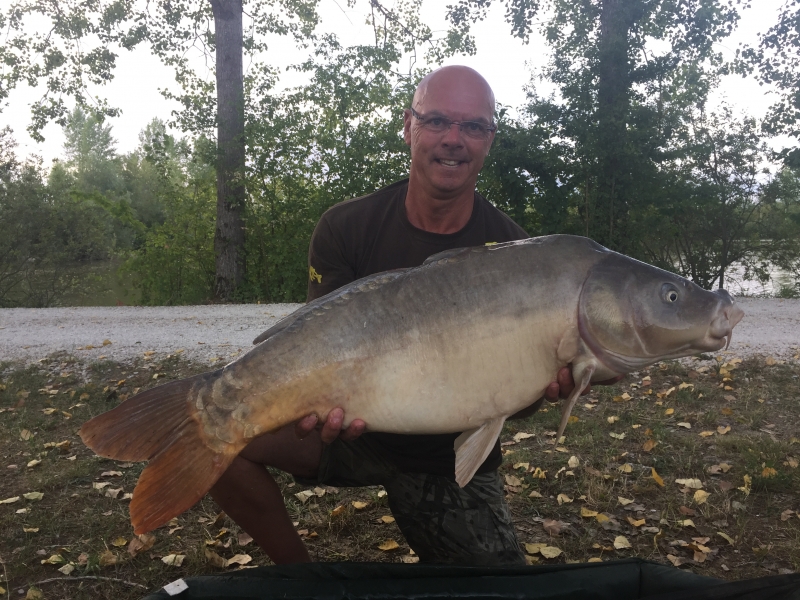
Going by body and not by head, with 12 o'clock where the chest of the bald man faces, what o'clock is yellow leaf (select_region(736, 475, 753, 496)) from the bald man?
The yellow leaf is roughly at 8 o'clock from the bald man.

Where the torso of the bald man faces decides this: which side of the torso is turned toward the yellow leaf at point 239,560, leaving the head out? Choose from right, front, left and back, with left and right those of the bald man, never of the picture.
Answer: right

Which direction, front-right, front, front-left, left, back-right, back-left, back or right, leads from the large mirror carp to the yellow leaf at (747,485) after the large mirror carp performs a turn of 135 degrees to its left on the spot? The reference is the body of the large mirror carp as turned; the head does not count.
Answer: right

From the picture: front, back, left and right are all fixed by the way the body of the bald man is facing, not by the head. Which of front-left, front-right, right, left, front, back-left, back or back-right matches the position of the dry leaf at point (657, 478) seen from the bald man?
back-left

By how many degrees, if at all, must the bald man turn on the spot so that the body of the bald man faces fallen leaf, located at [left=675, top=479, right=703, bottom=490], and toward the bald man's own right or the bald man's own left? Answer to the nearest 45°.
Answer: approximately 135° to the bald man's own left

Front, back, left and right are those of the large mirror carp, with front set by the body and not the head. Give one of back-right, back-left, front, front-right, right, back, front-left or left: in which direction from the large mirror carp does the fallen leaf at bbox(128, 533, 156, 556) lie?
back-left

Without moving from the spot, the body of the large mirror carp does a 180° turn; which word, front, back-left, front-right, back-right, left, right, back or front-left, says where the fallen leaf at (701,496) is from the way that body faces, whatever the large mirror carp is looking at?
back-right

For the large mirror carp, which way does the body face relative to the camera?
to the viewer's right

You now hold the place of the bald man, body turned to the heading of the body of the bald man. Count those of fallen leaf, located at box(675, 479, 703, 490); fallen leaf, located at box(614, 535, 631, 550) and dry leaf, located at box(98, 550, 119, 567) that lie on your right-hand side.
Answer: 1

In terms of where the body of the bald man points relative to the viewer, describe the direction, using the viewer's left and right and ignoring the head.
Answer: facing the viewer
